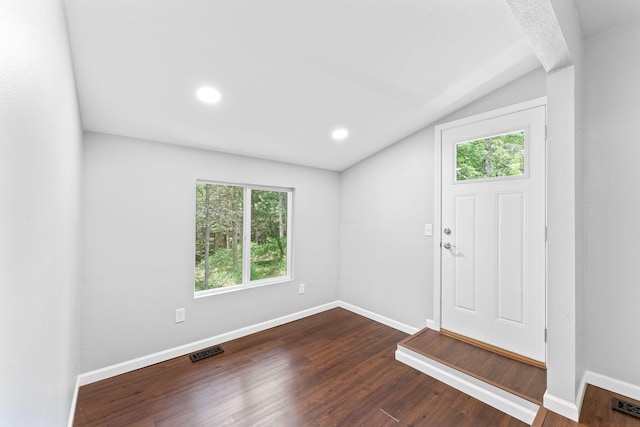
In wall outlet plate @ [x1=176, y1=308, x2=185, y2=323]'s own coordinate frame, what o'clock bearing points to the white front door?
The white front door is roughly at 10 o'clock from the wall outlet plate.

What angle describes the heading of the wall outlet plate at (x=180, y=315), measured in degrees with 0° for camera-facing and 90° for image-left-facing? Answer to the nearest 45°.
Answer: approximately 0°

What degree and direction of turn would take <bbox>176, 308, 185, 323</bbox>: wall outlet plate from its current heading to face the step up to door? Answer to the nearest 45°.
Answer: approximately 45° to its left

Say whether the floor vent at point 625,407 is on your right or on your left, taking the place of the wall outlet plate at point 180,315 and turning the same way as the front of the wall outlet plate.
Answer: on your left
